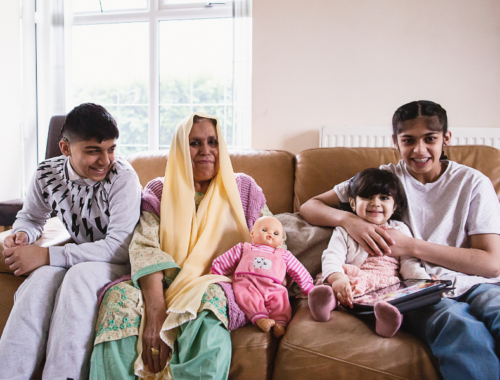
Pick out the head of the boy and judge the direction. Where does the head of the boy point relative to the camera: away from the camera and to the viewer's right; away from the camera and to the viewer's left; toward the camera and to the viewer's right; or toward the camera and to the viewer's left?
toward the camera and to the viewer's right

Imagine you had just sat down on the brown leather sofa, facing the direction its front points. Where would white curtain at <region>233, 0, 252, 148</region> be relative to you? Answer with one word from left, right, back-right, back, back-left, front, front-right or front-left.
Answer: back

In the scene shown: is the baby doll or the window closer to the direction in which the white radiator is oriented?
the baby doll

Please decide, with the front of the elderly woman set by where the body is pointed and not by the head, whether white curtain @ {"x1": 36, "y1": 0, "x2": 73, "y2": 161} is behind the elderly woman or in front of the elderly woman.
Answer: behind

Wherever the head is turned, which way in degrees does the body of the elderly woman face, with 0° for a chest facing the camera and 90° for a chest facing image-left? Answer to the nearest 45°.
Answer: approximately 0°

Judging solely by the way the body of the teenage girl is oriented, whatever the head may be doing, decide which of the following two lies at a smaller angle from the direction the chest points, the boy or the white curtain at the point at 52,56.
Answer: the boy

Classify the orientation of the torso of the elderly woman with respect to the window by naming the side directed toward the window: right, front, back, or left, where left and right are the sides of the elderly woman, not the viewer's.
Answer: back

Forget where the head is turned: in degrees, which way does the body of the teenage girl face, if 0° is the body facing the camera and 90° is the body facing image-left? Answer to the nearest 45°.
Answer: approximately 0°
